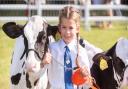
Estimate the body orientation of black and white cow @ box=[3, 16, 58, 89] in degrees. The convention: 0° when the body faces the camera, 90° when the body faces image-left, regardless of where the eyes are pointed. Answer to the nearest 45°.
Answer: approximately 0°

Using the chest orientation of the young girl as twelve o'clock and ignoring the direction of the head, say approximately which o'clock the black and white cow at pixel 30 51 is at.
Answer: The black and white cow is roughly at 3 o'clock from the young girl.

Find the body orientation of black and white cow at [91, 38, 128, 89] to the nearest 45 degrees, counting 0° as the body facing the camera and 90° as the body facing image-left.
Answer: approximately 315°

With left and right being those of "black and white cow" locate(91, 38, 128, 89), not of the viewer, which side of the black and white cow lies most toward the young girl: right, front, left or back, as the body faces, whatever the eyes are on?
right

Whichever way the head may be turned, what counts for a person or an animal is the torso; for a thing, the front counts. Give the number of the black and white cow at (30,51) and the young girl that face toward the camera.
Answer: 2

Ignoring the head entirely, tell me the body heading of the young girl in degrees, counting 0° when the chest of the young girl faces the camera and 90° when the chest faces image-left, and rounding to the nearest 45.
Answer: approximately 0°

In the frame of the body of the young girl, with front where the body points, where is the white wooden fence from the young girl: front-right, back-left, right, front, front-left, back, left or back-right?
back

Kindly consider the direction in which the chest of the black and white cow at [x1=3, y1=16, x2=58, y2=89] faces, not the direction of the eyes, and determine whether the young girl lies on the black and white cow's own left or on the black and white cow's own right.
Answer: on the black and white cow's own left

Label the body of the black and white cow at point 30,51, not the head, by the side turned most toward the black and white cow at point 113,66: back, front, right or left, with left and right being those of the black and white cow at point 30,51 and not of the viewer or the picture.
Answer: left

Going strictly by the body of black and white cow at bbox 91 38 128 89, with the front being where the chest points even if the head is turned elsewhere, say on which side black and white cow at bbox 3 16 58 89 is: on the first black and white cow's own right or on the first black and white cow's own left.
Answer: on the first black and white cow's own right

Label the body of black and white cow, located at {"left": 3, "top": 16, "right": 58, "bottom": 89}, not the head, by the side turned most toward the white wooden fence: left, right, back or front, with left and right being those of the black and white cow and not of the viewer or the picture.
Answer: back
